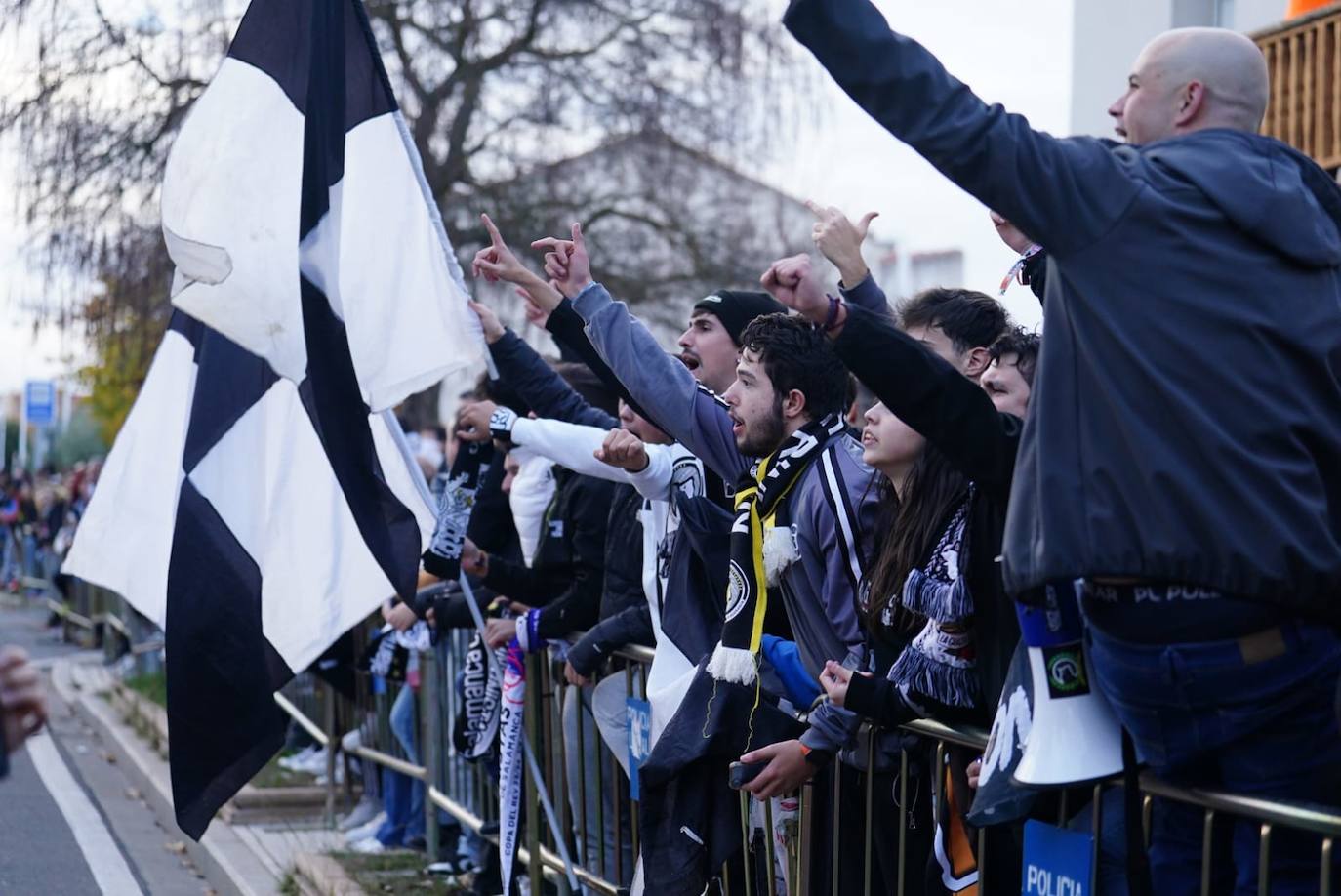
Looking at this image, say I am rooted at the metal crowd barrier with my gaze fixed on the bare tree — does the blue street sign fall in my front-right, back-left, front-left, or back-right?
front-left

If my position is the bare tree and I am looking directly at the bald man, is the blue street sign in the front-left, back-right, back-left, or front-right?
back-right

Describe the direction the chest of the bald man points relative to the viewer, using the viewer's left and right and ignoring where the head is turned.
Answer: facing away from the viewer and to the left of the viewer

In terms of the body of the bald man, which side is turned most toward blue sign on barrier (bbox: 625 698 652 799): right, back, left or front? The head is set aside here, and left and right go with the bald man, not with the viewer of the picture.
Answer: front

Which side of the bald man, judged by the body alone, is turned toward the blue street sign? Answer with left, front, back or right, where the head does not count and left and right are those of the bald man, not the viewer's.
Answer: front

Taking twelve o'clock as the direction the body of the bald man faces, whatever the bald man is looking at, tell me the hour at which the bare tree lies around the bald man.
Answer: The bare tree is roughly at 1 o'clock from the bald man.
